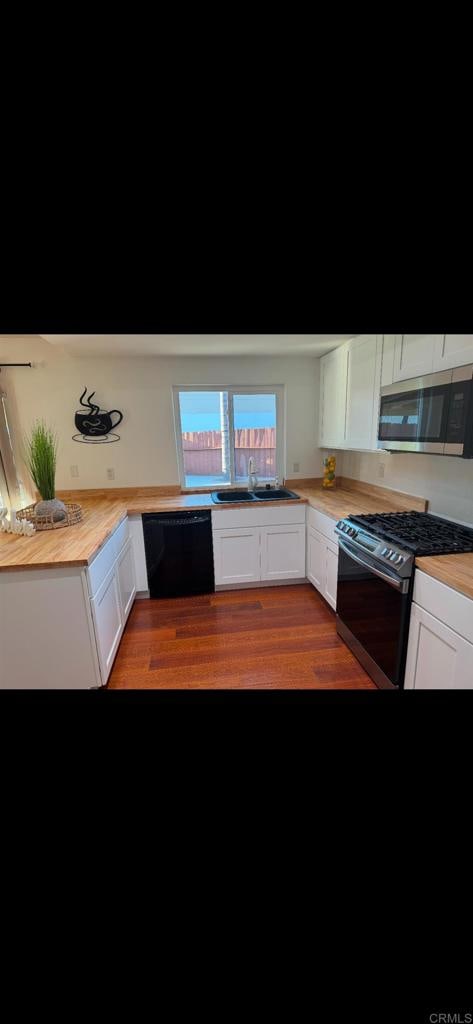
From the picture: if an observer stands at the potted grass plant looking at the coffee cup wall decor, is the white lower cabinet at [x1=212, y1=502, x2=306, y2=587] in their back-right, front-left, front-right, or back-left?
front-right

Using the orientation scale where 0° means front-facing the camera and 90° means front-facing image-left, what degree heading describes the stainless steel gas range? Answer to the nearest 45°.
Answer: approximately 45°

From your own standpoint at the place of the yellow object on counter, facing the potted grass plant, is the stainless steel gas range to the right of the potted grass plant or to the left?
left

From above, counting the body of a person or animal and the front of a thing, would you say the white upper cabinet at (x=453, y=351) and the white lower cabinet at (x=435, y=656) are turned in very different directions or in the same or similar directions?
same or similar directions

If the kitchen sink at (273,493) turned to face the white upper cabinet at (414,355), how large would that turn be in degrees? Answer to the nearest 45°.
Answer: approximately 45° to its left

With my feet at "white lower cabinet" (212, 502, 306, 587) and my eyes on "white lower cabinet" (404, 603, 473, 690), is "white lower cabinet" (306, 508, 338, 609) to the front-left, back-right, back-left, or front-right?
front-left

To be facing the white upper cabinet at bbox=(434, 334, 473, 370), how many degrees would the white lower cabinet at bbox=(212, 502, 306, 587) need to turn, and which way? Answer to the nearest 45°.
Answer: approximately 45° to its left

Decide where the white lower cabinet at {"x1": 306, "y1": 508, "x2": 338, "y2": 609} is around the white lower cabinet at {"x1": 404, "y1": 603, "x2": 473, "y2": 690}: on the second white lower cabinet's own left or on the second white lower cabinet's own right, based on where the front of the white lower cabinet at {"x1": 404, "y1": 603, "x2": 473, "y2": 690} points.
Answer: on the second white lower cabinet's own right

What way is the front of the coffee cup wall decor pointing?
toward the camera

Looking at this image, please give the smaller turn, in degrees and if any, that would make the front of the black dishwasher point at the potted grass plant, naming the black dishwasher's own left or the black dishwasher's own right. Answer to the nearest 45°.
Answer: approximately 45° to the black dishwasher's own right

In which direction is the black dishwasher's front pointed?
toward the camera

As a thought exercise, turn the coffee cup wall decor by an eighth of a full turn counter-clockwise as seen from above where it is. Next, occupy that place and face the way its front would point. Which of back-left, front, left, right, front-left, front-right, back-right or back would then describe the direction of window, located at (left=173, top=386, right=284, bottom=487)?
front-left

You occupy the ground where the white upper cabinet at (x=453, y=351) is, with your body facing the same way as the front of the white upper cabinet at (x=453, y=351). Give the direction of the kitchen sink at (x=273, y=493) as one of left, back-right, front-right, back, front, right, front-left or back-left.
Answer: right

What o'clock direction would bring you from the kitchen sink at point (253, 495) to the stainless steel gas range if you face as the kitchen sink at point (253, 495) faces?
The stainless steel gas range is roughly at 11 o'clock from the kitchen sink.

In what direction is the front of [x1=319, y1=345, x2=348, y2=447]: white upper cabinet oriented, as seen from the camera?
facing the viewer and to the left of the viewer

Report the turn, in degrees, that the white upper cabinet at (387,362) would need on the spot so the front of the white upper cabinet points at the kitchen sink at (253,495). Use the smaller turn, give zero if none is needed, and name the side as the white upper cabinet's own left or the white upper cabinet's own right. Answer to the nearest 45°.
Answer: approximately 90° to the white upper cabinet's own right

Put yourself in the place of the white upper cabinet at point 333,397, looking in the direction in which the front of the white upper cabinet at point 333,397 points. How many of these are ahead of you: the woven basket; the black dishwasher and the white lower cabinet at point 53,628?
3
